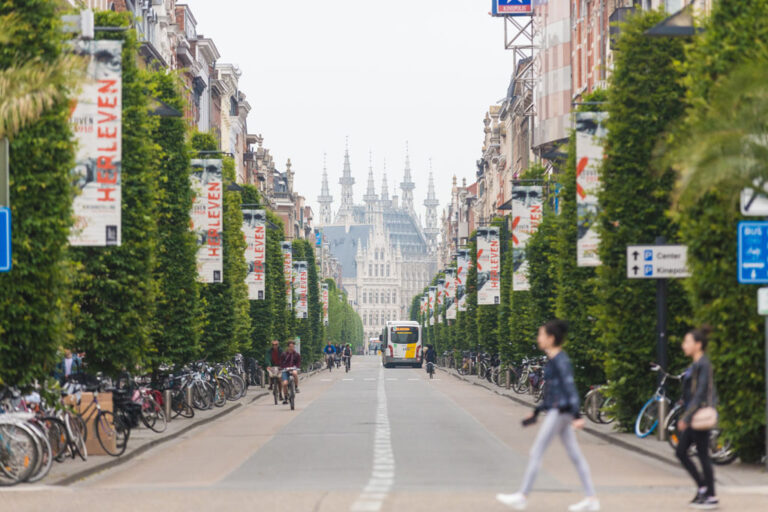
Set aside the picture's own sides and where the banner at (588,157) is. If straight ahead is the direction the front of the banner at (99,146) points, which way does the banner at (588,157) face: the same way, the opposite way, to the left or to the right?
the same way

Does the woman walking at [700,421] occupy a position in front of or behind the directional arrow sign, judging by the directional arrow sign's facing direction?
in front

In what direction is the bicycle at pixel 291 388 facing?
toward the camera

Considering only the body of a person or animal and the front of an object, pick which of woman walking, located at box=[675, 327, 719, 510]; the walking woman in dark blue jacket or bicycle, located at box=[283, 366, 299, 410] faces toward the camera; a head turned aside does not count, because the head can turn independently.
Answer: the bicycle

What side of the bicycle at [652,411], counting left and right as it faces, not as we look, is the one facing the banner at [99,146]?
front

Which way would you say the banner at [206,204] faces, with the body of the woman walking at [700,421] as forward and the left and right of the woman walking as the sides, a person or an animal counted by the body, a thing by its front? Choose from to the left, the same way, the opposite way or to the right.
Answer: to the left

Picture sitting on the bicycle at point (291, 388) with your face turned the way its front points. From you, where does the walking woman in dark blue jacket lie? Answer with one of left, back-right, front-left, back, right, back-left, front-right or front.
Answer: front

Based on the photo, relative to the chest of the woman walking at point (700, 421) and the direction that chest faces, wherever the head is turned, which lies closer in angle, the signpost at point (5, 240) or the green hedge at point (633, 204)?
the signpost

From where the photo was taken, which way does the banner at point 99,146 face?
toward the camera

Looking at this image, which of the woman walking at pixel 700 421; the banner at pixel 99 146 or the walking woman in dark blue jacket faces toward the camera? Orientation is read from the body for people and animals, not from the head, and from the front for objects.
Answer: the banner

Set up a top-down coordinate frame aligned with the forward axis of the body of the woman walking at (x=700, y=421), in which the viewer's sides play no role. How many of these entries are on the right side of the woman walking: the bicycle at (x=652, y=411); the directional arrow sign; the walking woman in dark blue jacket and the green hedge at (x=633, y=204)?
3

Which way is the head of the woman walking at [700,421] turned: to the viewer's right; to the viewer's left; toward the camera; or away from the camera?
to the viewer's left

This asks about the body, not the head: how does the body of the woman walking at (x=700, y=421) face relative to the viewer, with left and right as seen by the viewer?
facing to the left of the viewer

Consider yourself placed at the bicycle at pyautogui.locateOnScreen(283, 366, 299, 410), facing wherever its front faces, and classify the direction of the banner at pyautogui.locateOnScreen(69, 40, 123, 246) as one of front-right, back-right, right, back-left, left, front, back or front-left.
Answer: front

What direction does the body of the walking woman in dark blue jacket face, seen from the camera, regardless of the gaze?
to the viewer's left
